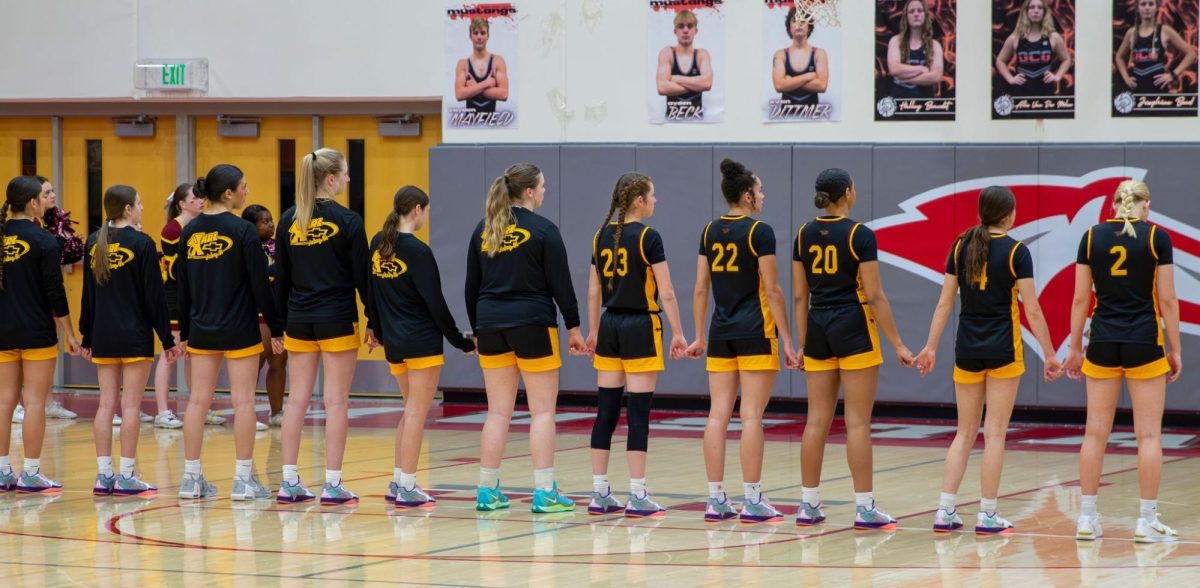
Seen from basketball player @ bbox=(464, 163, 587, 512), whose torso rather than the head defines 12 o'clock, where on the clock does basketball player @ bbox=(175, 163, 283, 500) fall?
basketball player @ bbox=(175, 163, 283, 500) is roughly at 8 o'clock from basketball player @ bbox=(464, 163, 587, 512).

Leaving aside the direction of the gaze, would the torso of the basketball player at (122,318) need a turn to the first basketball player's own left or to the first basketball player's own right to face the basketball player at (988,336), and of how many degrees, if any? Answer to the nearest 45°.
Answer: approximately 90° to the first basketball player's own right

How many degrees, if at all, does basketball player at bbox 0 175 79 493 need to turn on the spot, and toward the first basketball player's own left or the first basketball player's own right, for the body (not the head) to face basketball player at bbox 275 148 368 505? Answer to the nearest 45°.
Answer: approximately 90° to the first basketball player's own right

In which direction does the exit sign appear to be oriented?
toward the camera

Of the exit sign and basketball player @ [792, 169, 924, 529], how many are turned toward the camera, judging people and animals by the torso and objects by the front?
1

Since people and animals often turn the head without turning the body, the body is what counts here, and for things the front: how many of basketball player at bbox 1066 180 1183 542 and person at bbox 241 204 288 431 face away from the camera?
1

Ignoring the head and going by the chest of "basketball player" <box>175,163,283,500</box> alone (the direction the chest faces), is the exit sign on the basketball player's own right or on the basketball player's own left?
on the basketball player's own left

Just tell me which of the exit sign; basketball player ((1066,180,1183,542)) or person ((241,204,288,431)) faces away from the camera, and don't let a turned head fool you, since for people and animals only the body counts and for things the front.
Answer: basketball player ((1066,180,1183,542))

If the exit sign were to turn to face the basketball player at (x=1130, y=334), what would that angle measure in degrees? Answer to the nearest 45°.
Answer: approximately 45° to its left

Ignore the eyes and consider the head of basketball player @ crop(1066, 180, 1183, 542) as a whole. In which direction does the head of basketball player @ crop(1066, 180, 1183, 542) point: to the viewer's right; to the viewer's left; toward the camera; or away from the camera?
away from the camera

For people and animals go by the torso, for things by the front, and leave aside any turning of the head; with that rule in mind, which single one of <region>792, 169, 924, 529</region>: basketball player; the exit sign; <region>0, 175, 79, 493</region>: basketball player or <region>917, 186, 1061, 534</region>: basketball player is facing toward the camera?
the exit sign

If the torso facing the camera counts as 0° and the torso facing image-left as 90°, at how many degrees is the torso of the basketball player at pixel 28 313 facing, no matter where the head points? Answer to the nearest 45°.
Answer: approximately 225°

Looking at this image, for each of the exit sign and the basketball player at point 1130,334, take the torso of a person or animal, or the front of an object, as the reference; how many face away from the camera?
1

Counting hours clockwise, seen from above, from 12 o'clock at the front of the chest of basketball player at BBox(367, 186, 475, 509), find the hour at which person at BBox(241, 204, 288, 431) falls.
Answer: person at BBox(241, 204, 288, 431) is roughly at 10 o'clock from basketball player at BBox(367, 186, 475, 509).

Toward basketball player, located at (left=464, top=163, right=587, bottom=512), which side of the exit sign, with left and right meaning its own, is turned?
front
